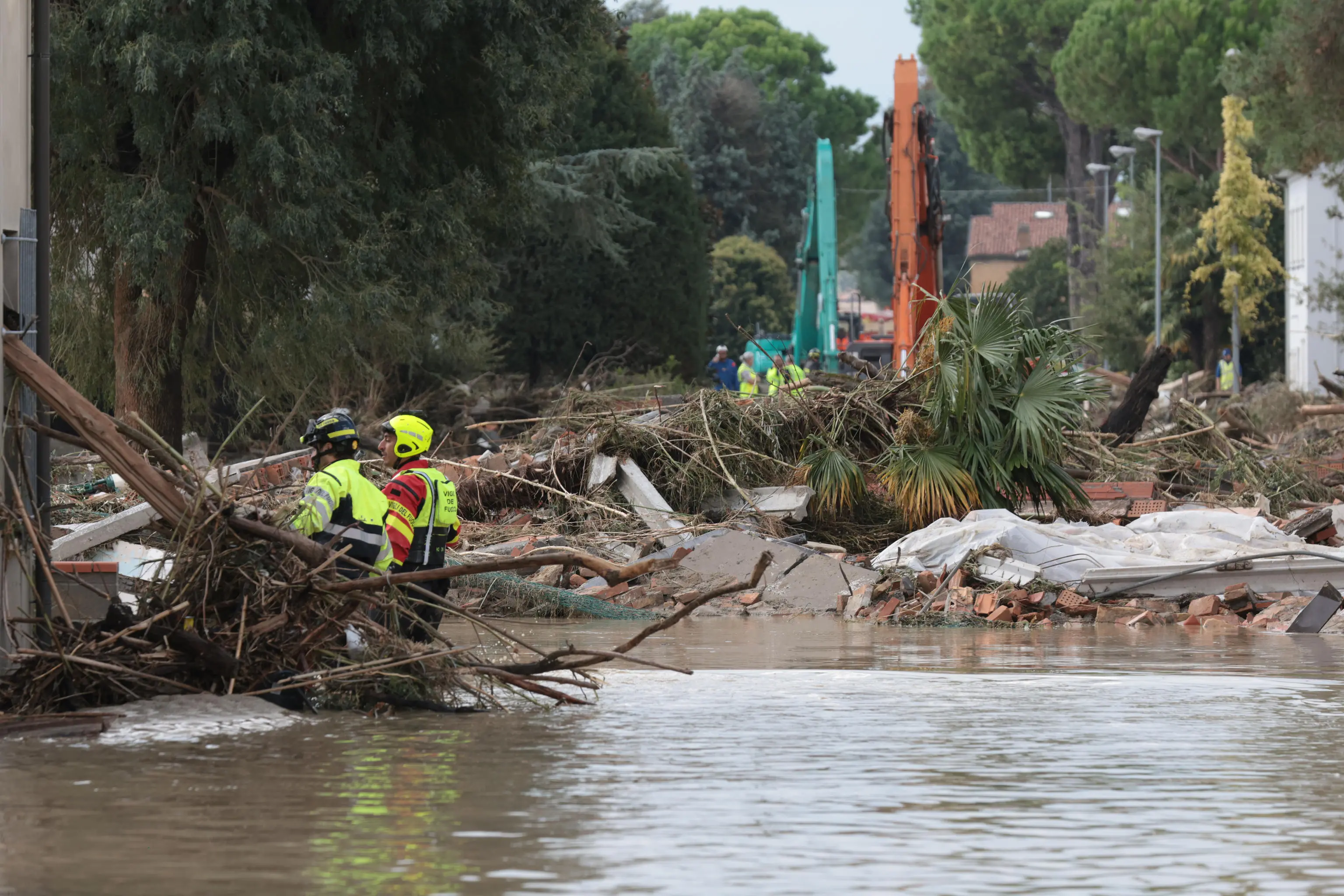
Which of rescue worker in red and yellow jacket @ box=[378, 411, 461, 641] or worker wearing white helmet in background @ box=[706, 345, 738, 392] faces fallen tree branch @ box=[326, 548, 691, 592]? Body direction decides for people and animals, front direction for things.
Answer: the worker wearing white helmet in background

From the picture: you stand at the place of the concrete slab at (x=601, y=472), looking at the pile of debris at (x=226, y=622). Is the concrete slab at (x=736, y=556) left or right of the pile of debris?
left

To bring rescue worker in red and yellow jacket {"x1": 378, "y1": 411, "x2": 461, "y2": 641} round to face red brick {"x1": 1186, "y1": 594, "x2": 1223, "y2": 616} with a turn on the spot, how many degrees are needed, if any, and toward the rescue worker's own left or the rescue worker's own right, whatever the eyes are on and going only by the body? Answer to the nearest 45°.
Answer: approximately 90° to the rescue worker's own right

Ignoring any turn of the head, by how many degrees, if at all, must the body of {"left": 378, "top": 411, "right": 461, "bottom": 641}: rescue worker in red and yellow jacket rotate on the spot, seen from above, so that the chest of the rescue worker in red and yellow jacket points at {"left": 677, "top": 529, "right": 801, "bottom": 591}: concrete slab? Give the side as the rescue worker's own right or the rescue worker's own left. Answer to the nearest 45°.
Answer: approximately 90° to the rescue worker's own right

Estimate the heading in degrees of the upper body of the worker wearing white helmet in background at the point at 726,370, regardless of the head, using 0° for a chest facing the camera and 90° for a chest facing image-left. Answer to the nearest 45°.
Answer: approximately 0°

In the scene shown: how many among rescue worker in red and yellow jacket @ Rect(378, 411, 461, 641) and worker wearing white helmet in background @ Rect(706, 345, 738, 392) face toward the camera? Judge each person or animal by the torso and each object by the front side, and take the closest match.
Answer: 1

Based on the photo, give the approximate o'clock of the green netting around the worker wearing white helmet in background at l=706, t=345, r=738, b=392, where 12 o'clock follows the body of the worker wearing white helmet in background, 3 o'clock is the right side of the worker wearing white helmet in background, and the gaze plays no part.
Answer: The green netting is roughly at 12 o'clock from the worker wearing white helmet in background.

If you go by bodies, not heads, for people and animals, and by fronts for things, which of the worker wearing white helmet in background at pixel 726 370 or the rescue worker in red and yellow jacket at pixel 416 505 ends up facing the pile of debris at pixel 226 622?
the worker wearing white helmet in background

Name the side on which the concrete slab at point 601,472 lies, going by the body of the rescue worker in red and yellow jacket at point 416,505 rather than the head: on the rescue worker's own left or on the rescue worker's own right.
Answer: on the rescue worker's own right

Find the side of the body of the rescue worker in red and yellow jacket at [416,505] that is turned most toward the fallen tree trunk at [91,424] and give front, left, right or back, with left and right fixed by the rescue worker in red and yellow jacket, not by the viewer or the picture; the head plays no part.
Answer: left
